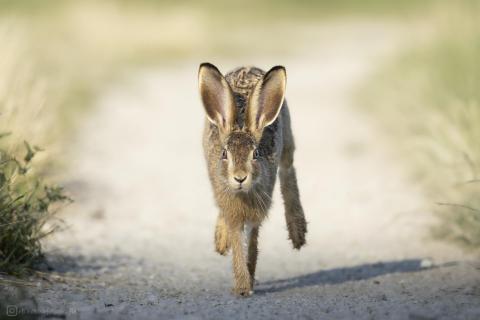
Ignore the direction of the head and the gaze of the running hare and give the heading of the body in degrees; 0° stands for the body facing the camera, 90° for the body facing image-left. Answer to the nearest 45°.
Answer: approximately 0°
